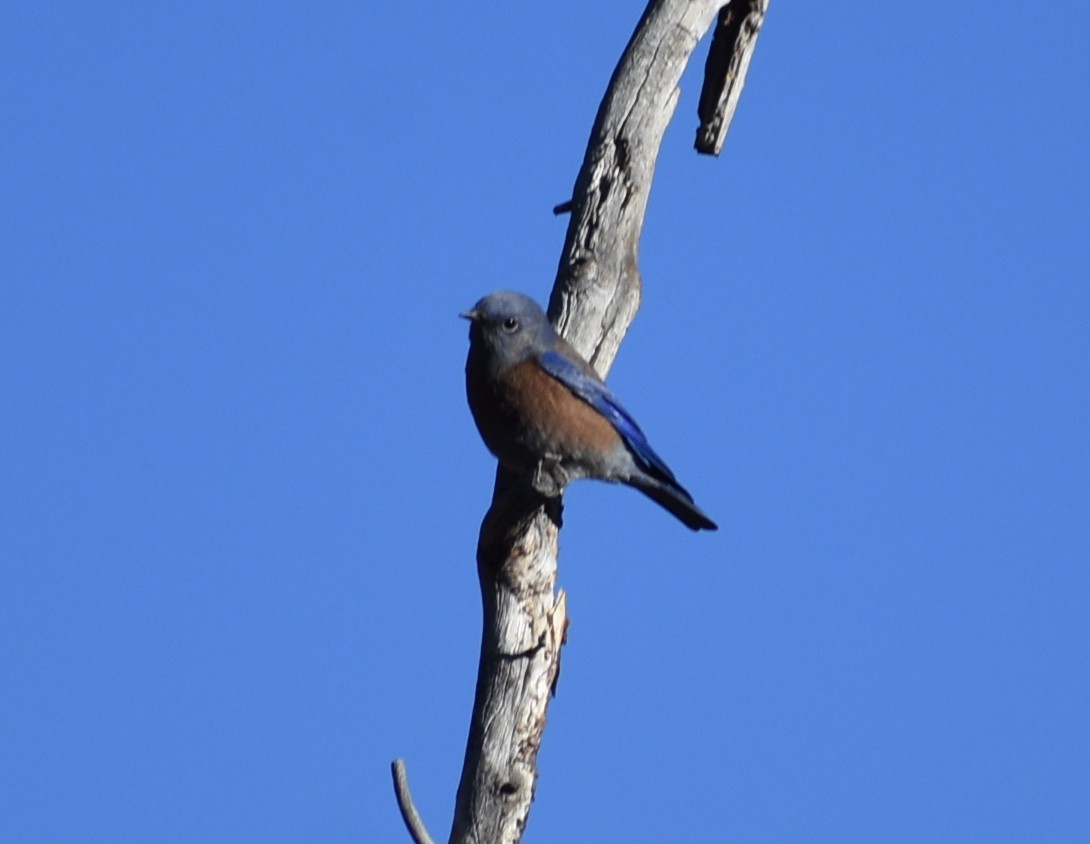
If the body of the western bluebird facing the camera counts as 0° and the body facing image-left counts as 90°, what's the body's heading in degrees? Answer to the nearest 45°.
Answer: approximately 90°
